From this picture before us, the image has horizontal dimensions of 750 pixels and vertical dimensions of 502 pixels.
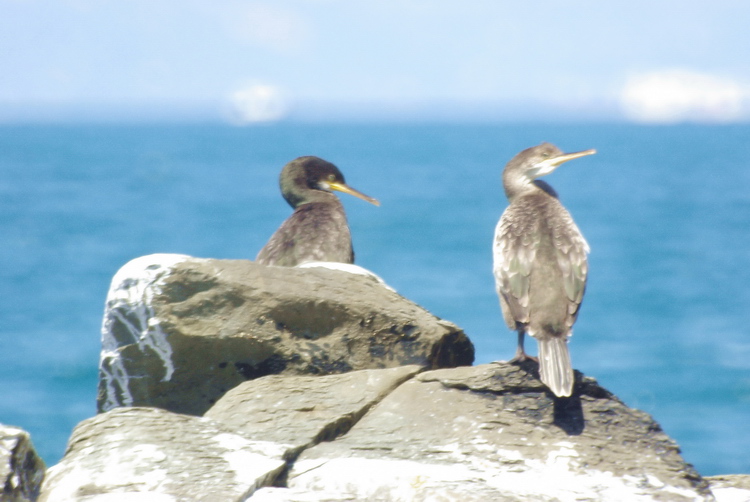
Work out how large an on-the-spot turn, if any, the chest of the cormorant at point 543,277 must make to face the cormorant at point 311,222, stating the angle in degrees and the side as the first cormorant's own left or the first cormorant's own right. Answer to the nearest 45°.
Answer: approximately 45° to the first cormorant's own left

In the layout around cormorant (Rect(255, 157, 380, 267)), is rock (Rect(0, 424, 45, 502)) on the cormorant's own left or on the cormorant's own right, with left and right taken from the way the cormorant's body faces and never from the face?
on the cormorant's own right

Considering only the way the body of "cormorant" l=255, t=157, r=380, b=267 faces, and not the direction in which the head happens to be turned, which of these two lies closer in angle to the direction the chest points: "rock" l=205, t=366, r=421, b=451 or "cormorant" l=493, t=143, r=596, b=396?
the cormorant

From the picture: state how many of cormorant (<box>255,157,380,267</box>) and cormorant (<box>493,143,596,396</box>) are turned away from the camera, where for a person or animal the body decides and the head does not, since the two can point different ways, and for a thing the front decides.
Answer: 1

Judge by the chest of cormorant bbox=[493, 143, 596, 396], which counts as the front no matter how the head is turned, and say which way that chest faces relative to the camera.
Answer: away from the camera
